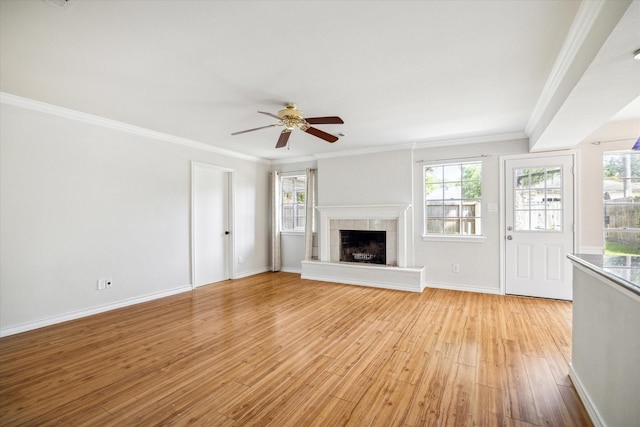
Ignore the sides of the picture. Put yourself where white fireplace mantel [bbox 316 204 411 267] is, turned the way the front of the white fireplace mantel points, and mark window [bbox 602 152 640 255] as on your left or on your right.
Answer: on your left

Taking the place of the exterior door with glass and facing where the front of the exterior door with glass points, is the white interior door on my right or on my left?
on my right

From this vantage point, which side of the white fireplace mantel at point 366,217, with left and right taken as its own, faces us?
front

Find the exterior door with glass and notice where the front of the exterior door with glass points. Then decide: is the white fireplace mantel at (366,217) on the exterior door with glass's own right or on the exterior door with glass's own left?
on the exterior door with glass's own right

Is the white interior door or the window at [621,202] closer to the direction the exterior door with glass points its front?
the white interior door

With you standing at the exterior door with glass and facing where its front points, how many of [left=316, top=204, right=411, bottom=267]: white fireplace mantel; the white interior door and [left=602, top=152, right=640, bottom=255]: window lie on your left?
1

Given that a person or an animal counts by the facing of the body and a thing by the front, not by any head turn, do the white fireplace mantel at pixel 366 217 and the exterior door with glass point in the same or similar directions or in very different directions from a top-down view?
same or similar directions

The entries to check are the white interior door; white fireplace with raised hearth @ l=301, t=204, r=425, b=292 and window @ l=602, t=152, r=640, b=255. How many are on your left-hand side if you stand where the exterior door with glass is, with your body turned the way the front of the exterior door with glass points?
1

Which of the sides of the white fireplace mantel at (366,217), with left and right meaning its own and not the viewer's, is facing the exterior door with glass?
left

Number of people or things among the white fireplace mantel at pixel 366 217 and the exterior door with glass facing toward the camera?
2

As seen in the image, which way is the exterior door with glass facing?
toward the camera

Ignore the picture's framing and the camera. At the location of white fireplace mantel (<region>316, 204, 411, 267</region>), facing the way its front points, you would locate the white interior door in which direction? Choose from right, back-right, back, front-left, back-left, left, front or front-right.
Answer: right
